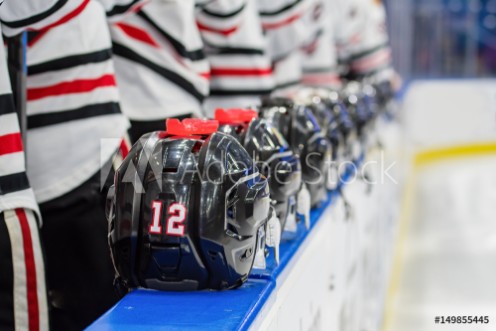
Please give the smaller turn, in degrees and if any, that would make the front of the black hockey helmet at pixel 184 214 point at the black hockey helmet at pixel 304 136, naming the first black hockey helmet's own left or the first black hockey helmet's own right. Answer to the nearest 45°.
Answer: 0° — it already faces it

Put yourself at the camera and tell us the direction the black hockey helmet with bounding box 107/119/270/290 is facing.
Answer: facing away from the viewer and to the right of the viewer
